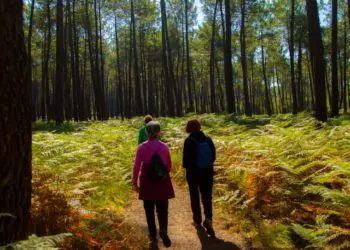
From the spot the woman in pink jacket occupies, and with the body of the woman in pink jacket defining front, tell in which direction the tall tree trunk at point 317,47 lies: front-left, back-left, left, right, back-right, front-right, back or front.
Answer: front-right

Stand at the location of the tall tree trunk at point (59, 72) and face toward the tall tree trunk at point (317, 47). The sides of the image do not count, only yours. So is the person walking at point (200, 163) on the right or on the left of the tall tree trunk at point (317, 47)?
right

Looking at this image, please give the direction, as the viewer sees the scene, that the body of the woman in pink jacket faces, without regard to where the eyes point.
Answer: away from the camera

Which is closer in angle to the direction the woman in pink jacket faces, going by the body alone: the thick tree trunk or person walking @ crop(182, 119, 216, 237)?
the person walking

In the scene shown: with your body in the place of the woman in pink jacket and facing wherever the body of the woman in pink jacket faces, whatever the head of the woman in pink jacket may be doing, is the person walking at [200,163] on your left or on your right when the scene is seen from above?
on your right

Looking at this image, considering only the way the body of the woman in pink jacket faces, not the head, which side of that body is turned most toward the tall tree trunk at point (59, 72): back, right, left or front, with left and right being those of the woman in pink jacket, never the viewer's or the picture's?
front

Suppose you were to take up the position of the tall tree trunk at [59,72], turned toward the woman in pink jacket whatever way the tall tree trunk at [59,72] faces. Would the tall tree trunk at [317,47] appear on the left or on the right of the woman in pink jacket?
left
